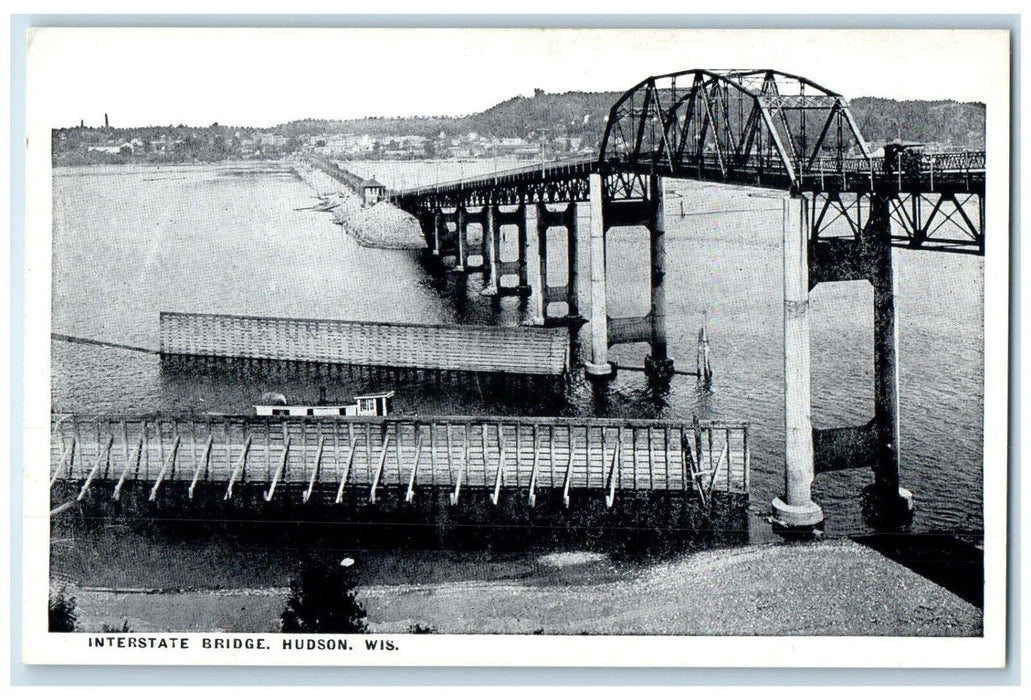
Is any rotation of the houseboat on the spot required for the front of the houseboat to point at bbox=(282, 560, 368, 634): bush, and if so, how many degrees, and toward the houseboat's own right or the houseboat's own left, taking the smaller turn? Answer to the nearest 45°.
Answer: approximately 90° to the houseboat's own right

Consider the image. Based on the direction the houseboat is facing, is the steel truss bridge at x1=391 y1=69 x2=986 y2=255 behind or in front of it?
in front
